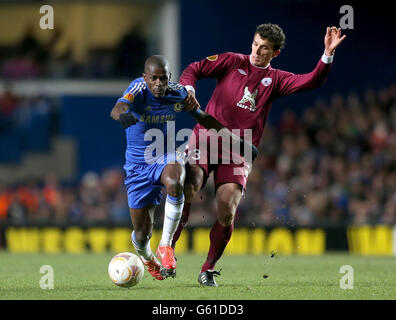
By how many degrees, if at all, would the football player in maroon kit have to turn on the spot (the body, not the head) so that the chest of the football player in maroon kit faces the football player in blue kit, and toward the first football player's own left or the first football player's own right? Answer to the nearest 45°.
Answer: approximately 45° to the first football player's own right

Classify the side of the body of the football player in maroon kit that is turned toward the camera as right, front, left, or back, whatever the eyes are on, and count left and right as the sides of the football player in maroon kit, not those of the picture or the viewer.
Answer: front

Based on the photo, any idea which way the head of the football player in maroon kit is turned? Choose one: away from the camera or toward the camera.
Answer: toward the camera
